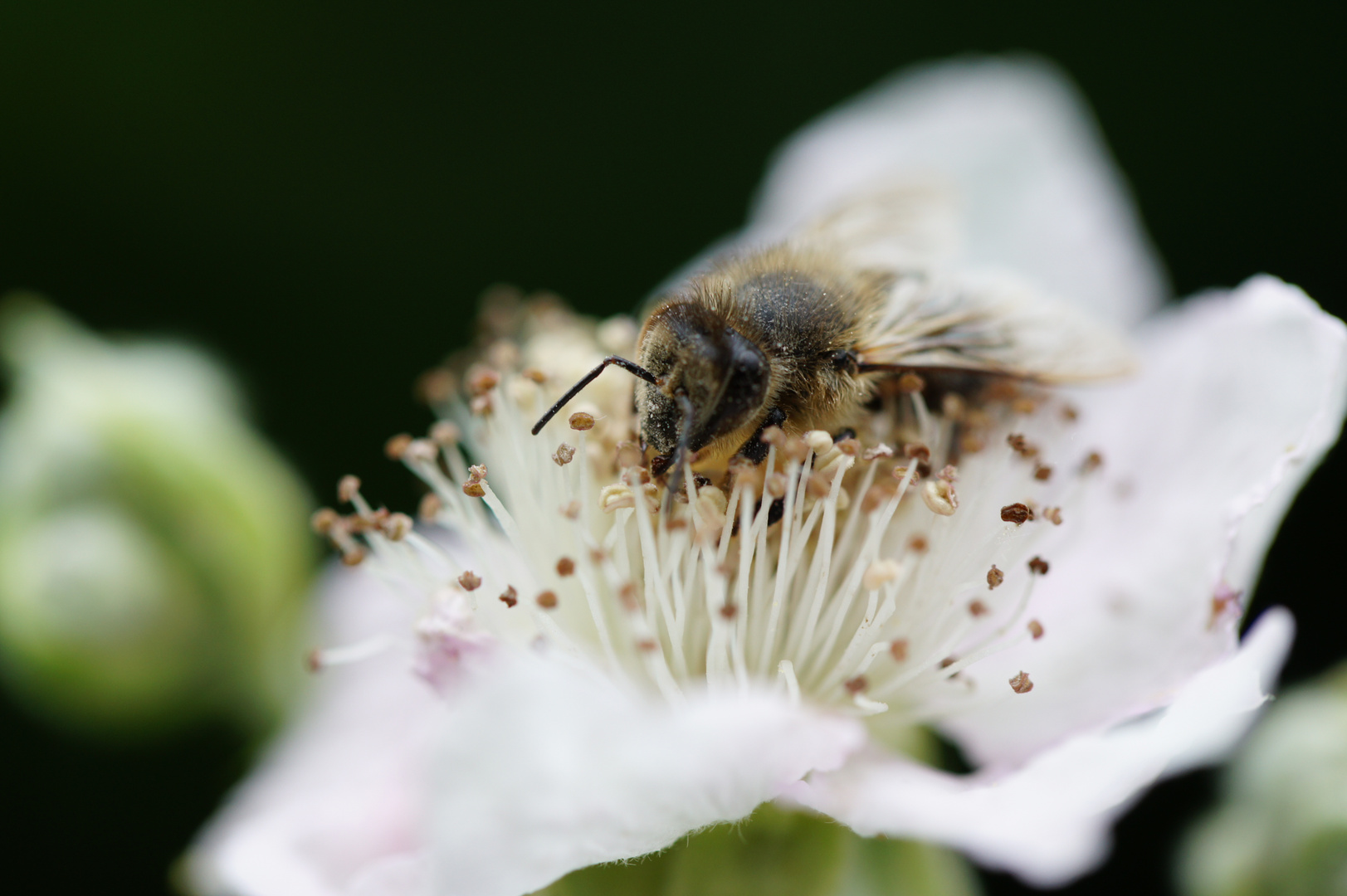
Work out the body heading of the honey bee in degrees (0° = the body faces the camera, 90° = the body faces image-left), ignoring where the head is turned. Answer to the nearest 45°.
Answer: approximately 45°

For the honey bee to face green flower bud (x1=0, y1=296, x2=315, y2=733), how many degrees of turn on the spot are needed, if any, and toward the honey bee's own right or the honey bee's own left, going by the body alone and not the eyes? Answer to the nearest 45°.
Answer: approximately 45° to the honey bee's own right

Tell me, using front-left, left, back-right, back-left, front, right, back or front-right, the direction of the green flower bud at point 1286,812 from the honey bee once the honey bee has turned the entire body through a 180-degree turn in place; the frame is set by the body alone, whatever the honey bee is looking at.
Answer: front-right
